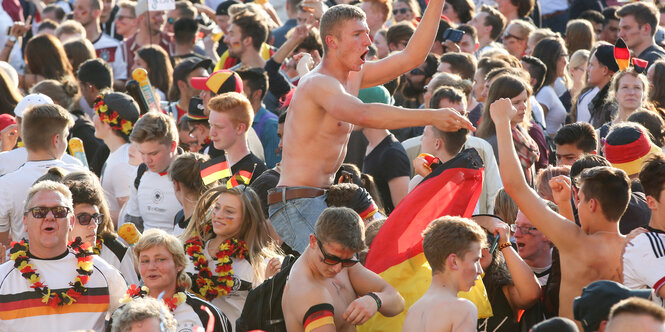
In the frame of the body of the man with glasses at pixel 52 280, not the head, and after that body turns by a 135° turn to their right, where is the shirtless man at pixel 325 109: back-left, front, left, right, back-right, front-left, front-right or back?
back-right

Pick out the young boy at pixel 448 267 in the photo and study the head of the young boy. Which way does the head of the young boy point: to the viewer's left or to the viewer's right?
to the viewer's right

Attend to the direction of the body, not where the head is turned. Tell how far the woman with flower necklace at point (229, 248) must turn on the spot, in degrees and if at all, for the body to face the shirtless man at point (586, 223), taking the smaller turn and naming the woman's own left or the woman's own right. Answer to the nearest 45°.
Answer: approximately 90° to the woman's own left

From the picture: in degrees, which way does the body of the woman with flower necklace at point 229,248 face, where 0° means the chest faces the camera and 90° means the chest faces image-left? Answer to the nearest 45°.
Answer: approximately 45°

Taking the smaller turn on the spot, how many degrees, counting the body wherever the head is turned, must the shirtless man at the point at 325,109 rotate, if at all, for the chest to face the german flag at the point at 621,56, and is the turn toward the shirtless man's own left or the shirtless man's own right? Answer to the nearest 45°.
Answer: approximately 45° to the shirtless man's own left

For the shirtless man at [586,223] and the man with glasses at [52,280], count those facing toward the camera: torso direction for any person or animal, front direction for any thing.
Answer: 1

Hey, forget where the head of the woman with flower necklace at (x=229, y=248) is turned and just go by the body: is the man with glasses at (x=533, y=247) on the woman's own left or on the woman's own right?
on the woman's own left
